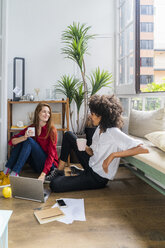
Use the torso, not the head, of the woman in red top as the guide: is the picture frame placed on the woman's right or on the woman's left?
on the woman's right

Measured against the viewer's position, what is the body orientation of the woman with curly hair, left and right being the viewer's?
facing to the left of the viewer

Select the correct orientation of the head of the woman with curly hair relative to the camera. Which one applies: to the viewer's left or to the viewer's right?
to the viewer's left

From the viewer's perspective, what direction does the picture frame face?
toward the camera

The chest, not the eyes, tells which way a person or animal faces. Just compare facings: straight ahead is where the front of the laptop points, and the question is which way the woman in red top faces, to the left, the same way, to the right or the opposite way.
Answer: the opposite way

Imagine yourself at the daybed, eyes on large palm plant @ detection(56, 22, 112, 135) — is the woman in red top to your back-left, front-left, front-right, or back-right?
front-left

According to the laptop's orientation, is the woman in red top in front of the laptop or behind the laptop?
in front

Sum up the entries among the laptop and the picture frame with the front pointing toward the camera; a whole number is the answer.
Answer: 1

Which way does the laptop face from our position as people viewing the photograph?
facing away from the viewer and to the right of the viewer

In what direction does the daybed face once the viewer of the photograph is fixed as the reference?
facing the viewer and to the left of the viewer
